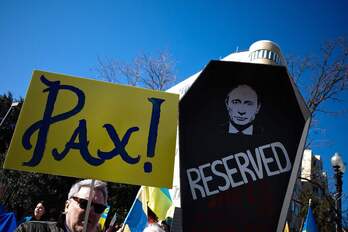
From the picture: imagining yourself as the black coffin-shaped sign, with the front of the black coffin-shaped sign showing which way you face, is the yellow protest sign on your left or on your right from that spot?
on your right

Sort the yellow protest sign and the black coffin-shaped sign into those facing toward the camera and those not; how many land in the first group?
2

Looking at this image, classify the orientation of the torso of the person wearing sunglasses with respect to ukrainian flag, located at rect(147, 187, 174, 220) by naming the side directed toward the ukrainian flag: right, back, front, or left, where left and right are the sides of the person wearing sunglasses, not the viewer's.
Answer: left

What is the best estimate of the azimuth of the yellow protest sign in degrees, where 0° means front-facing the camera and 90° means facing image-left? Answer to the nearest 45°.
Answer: approximately 0°

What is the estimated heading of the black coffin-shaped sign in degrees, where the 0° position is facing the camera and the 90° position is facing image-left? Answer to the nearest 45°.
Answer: approximately 0°
